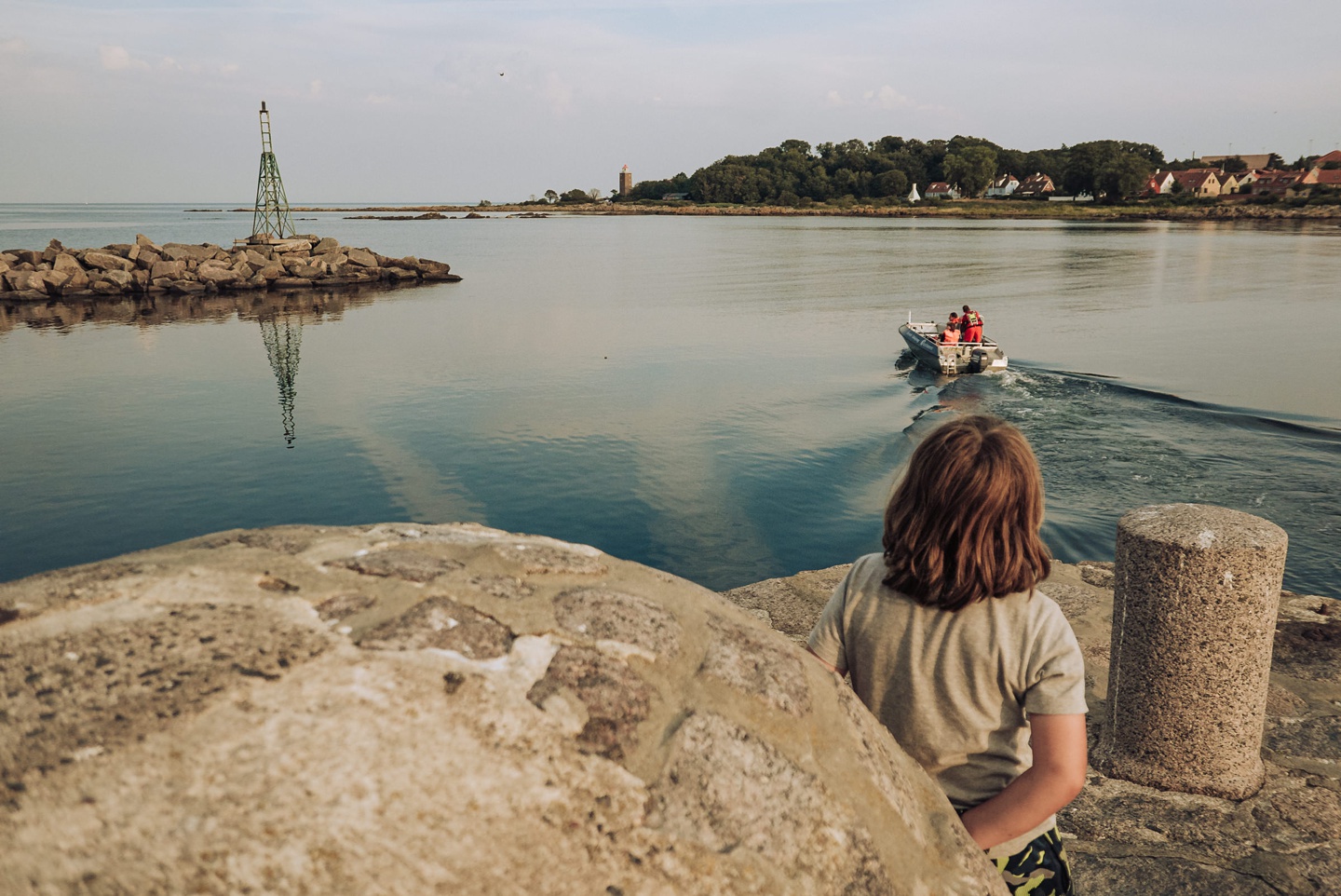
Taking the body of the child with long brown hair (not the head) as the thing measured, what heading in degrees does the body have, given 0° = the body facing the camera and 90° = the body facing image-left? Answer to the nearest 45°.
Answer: approximately 180°

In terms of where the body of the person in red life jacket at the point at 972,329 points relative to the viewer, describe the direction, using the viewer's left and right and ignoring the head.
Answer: facing away from the viewer and to the left of the viewer

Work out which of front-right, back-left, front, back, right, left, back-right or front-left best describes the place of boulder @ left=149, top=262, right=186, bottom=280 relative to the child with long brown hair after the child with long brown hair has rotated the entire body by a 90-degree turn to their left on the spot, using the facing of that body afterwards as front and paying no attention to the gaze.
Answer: front-right

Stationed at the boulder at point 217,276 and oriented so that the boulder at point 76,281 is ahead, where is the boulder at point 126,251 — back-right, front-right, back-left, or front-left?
front-right

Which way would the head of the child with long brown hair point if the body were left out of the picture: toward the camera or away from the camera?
away from the camera

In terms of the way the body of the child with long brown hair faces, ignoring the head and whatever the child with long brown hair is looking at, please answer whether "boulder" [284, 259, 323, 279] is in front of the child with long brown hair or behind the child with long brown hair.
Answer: in front

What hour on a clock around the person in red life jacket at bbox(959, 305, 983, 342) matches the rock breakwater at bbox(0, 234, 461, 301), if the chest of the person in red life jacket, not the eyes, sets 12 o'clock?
The rock breakwater is roughly at 11 o'clock from the person in red life jacket.

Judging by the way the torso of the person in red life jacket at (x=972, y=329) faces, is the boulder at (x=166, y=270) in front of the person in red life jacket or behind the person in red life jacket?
in front

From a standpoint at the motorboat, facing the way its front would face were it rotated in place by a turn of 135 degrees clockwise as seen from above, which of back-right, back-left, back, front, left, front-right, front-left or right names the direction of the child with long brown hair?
right

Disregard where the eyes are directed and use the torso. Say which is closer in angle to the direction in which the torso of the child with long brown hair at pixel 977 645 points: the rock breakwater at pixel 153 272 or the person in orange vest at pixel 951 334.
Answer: the person in orange vest

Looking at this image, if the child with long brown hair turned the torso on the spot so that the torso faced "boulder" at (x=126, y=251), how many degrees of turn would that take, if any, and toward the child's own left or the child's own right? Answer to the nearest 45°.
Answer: approximately 45° to the child's own left

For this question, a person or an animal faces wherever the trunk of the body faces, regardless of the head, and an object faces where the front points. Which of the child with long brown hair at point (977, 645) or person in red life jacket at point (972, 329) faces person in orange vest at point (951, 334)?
the child with long brown hair

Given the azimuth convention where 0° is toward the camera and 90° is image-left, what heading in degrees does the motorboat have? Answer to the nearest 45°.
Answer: approximately 135°
